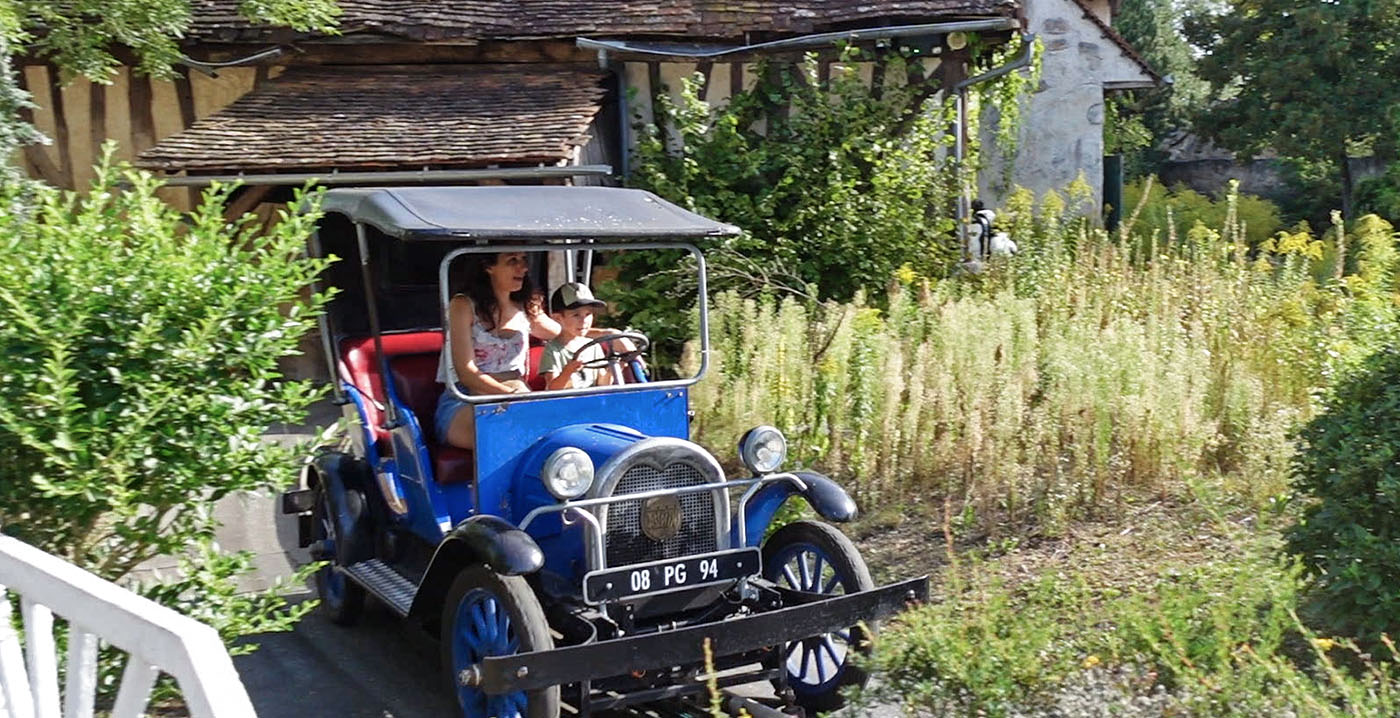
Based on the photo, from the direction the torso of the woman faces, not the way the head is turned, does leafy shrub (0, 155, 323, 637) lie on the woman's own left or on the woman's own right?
on the woman's own right

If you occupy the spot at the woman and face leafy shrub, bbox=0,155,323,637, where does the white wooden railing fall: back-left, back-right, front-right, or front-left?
front-left

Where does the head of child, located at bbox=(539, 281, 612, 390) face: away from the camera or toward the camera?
toward the camera

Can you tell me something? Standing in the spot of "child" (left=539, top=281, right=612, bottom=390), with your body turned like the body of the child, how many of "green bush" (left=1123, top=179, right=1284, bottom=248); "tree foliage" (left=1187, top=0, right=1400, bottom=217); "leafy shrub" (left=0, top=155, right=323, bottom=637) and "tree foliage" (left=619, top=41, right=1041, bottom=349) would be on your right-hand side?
1

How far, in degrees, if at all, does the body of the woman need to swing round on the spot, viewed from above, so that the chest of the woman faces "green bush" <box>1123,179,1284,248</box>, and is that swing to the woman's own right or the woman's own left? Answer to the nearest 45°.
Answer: approximately 90° to the woman's own left

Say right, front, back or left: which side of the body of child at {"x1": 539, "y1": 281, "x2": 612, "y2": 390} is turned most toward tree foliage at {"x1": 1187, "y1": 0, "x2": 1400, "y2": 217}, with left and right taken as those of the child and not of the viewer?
left

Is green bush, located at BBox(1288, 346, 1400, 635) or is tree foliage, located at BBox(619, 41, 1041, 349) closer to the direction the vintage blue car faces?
the green bush

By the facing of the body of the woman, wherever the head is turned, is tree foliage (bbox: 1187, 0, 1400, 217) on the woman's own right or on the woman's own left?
on the woman's own left

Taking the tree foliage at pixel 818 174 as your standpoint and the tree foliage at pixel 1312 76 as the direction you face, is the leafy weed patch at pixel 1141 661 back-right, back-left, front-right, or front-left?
back-right

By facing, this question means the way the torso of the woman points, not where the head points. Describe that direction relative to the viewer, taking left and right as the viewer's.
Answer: facing the viewer and to the right of the viewer
